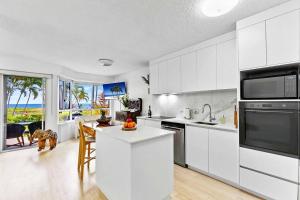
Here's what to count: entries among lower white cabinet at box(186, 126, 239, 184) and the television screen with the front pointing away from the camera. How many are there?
0

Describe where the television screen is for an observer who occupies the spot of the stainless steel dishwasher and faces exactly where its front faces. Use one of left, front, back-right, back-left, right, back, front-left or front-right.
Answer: right

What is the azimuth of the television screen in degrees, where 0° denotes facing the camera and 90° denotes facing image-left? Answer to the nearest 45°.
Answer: approximately 0°

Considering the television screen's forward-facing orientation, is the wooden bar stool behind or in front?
in front

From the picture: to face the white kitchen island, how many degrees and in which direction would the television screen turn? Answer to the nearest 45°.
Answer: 0° — it already faces it

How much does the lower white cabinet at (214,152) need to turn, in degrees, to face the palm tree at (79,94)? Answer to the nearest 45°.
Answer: approximately 45° to its right

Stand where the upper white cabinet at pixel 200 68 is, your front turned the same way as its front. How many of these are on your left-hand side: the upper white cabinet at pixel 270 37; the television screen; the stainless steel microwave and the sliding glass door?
2

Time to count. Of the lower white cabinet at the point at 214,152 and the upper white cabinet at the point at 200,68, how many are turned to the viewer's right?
0

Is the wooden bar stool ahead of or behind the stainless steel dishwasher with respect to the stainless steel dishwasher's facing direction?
ahead

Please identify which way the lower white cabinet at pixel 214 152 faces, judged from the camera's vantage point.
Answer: facing the viewer and to the left of the viewer
